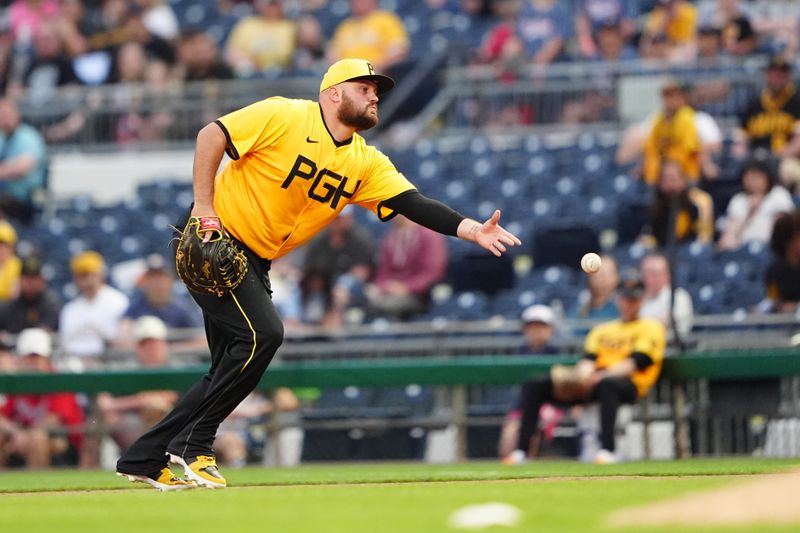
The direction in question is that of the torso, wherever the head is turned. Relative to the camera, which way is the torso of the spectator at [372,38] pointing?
toward the camera

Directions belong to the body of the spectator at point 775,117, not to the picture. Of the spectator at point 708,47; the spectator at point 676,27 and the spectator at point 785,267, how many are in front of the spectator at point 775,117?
1

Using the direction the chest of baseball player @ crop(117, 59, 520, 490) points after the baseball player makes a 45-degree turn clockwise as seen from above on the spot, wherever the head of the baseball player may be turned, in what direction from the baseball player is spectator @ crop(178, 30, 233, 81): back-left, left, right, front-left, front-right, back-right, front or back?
back

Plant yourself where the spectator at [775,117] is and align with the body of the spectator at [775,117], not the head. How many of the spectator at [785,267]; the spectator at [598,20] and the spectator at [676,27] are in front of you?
1

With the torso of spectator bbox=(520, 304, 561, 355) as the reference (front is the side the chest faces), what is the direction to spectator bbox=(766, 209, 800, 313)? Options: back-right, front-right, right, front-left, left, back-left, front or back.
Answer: left

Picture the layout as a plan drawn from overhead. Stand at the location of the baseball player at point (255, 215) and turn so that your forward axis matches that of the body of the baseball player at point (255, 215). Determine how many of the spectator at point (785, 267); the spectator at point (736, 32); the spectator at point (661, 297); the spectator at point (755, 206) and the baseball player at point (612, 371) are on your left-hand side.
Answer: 5

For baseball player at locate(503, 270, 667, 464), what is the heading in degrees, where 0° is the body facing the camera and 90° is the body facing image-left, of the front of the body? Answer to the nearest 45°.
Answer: approximately 45°

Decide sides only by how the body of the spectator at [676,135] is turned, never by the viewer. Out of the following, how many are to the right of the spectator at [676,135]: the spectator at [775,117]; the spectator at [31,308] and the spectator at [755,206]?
1

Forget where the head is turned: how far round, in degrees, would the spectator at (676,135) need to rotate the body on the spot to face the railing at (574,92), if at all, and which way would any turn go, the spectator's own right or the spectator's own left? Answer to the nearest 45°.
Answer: approximately 135° to the spectator's own right

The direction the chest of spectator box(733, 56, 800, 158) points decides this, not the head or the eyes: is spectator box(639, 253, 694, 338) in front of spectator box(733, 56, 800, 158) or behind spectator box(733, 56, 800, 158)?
in front

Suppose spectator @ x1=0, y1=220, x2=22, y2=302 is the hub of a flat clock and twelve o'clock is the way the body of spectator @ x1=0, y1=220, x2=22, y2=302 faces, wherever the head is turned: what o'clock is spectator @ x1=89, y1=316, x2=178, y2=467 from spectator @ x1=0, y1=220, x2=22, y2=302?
spectator @ x1=89, y1=316, x2=178, y2=467 is roughly at 11 o'clock from spectator @ x1=0, y1=220, x2=22, y2=302.

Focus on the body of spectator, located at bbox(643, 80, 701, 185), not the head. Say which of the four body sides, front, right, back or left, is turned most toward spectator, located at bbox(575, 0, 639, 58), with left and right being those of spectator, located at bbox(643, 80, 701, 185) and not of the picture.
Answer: back

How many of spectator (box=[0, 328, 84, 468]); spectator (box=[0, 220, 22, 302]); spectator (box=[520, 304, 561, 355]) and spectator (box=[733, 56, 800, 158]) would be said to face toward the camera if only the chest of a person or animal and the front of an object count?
4

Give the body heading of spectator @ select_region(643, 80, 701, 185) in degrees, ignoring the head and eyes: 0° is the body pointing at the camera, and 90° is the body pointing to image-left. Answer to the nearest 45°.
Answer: approximately 0°

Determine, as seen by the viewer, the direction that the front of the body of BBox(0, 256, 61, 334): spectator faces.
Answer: toward the camera

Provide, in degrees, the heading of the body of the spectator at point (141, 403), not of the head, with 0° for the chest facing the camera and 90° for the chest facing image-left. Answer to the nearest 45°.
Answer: approximately 0°
